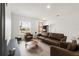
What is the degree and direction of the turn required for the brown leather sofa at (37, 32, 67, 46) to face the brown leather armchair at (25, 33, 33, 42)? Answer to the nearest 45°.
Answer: approximately 45° to its right

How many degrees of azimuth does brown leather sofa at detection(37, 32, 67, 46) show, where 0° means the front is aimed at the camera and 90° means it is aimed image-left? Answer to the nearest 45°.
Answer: approximately 45°
